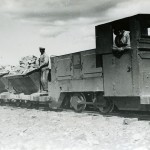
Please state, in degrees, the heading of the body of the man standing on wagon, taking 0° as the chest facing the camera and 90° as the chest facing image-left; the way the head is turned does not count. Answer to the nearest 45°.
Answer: approximately 45°

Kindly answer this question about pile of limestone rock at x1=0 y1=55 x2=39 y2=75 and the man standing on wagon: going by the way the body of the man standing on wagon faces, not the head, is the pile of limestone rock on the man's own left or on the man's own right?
on the man's own right

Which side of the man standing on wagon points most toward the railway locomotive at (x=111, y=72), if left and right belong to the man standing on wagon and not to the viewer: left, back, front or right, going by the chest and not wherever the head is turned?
left
